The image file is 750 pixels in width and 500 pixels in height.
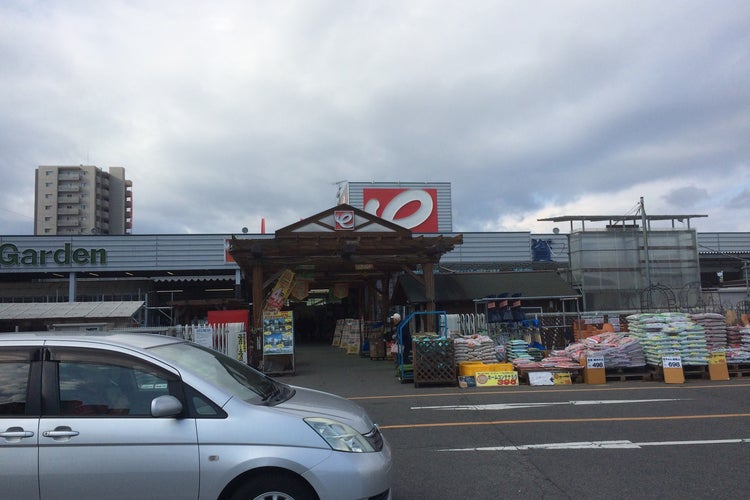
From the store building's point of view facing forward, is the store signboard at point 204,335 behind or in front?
in front

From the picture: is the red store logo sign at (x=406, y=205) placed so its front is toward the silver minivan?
yes

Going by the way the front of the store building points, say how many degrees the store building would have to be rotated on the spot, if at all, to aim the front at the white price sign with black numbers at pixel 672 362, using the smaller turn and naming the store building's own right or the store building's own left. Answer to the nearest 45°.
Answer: approximately 45° to the store building's own left

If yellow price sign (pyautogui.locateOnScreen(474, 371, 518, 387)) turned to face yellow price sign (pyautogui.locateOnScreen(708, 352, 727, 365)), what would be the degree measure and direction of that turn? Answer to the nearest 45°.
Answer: approximately 90° to its left

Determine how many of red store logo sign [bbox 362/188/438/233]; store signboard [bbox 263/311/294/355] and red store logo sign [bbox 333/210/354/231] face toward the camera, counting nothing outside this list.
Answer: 3

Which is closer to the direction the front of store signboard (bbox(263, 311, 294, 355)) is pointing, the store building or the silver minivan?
the silver minivan

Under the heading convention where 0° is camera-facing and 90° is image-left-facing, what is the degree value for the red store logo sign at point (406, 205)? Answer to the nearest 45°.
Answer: approximately 0°

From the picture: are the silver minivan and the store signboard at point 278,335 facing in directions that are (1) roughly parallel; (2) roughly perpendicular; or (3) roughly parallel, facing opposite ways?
roughly perpendicular
